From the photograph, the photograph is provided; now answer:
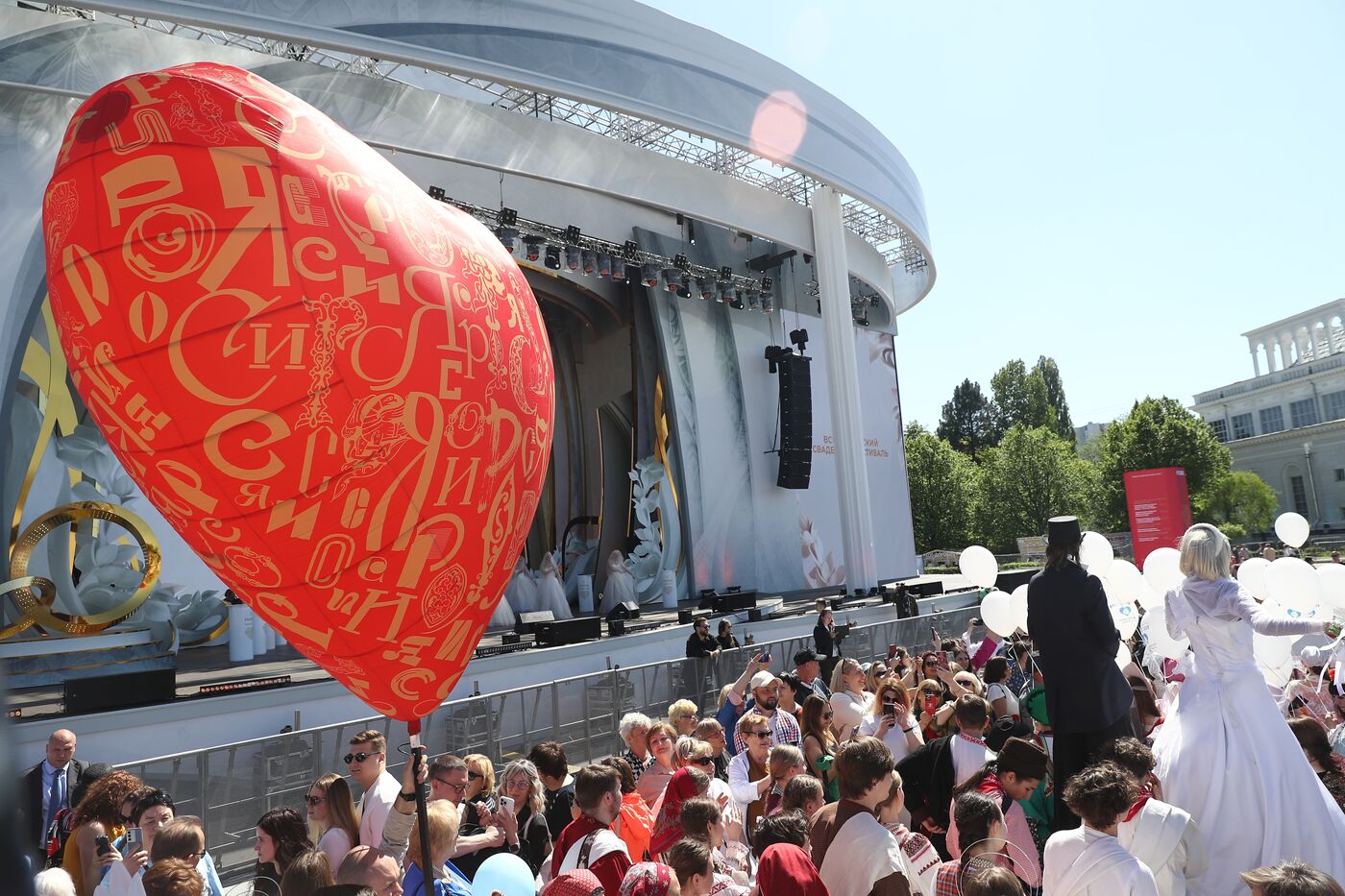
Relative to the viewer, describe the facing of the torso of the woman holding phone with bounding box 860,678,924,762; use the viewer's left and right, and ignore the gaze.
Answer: facing the viewer

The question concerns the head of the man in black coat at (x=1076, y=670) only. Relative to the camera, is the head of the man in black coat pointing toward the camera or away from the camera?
away from the camera

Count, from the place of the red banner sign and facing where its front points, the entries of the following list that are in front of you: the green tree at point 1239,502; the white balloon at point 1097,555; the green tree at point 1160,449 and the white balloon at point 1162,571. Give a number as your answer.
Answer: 2

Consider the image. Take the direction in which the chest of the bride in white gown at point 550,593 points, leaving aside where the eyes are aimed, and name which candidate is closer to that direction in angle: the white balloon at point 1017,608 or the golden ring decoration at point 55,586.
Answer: the white balloon

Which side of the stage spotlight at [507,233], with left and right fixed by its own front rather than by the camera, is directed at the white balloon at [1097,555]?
front

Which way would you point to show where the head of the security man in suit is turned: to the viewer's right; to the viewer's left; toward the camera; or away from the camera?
toward the camera

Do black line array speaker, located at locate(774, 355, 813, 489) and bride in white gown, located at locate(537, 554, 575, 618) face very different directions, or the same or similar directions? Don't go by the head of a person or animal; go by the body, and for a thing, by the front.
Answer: same or similar directions

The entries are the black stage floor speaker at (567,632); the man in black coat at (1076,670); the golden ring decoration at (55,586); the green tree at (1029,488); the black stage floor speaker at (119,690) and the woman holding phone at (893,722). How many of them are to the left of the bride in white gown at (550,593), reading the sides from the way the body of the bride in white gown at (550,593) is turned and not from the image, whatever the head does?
1

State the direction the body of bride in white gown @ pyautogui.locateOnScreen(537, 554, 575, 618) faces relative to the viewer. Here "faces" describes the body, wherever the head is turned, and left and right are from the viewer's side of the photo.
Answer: facing the viewer and to the right of the viewer

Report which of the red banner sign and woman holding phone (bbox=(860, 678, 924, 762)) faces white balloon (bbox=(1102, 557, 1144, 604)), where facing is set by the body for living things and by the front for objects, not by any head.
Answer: the red banner sign

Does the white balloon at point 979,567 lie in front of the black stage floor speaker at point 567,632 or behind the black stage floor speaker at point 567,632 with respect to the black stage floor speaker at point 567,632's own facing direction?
in front

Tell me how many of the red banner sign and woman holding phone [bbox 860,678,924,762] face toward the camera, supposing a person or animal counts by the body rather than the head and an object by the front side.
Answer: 2

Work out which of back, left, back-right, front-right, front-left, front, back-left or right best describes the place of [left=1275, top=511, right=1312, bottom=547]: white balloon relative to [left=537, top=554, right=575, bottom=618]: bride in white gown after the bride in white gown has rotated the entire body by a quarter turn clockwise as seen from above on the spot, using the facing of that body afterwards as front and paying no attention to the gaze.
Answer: left

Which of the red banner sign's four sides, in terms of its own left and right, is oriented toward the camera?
front

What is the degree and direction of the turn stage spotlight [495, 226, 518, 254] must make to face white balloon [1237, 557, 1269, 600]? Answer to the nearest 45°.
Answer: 0° — it already faces it

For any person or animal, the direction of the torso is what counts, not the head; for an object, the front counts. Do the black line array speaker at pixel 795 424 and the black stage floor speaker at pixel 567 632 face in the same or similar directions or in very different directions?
same or similar directions
